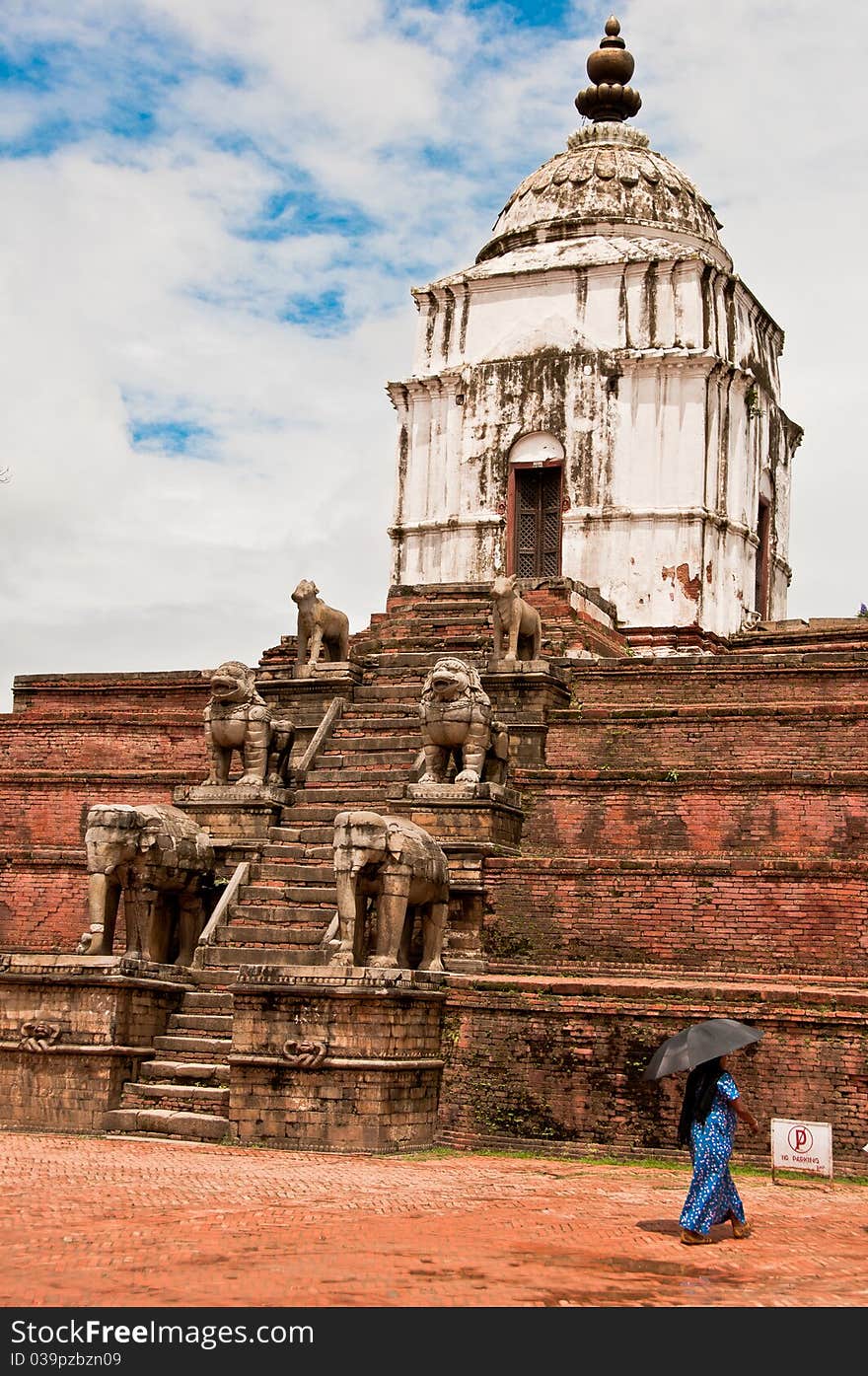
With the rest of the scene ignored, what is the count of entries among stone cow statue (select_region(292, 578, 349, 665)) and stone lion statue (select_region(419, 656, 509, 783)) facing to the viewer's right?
0

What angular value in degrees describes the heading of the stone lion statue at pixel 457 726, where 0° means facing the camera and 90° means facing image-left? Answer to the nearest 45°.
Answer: approximately 45°

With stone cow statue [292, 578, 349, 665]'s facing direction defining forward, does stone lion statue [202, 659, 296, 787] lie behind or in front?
in front

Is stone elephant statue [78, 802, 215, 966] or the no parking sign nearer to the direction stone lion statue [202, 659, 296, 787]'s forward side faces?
the stone elephant statue

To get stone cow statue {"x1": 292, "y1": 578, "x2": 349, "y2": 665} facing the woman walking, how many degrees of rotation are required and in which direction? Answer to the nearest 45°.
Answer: approximately 45° to its left

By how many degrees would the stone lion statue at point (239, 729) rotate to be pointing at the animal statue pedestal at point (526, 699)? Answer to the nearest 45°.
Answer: approximately 135° to its left

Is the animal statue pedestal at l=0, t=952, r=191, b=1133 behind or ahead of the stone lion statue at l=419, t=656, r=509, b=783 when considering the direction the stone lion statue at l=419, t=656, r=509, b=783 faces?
ahead

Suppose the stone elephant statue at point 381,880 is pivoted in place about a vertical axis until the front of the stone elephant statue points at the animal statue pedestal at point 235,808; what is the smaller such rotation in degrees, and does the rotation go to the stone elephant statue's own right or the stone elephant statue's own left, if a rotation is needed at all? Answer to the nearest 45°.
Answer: approximately 90° to the stone elephant statue's own right

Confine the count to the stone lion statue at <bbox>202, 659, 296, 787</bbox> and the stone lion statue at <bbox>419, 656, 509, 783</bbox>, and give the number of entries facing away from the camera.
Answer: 0

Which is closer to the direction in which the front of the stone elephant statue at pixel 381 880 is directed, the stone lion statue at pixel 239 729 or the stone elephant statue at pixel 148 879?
the stone elephant statue
